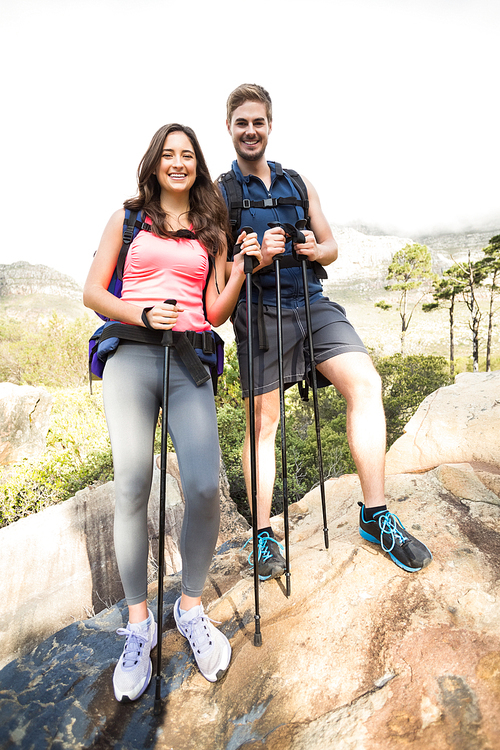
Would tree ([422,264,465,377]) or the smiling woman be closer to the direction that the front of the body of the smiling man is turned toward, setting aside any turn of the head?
the smiling woman

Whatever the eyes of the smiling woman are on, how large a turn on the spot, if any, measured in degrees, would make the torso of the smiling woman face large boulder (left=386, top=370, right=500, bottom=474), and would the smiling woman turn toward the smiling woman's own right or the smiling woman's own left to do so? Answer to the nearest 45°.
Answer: approximately 135° to the smiling woman's own left

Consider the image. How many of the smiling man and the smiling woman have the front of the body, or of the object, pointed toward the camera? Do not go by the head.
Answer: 2

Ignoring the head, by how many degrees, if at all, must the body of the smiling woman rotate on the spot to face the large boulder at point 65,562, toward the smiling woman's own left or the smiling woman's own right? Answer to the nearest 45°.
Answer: approximately 135° to the smiling woman's own right

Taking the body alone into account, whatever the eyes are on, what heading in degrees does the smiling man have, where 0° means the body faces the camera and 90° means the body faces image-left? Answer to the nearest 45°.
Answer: approximately 0°

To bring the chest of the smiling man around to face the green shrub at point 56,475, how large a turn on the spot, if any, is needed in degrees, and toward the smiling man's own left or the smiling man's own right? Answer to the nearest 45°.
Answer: approximately 135° to the smiling man's own right
